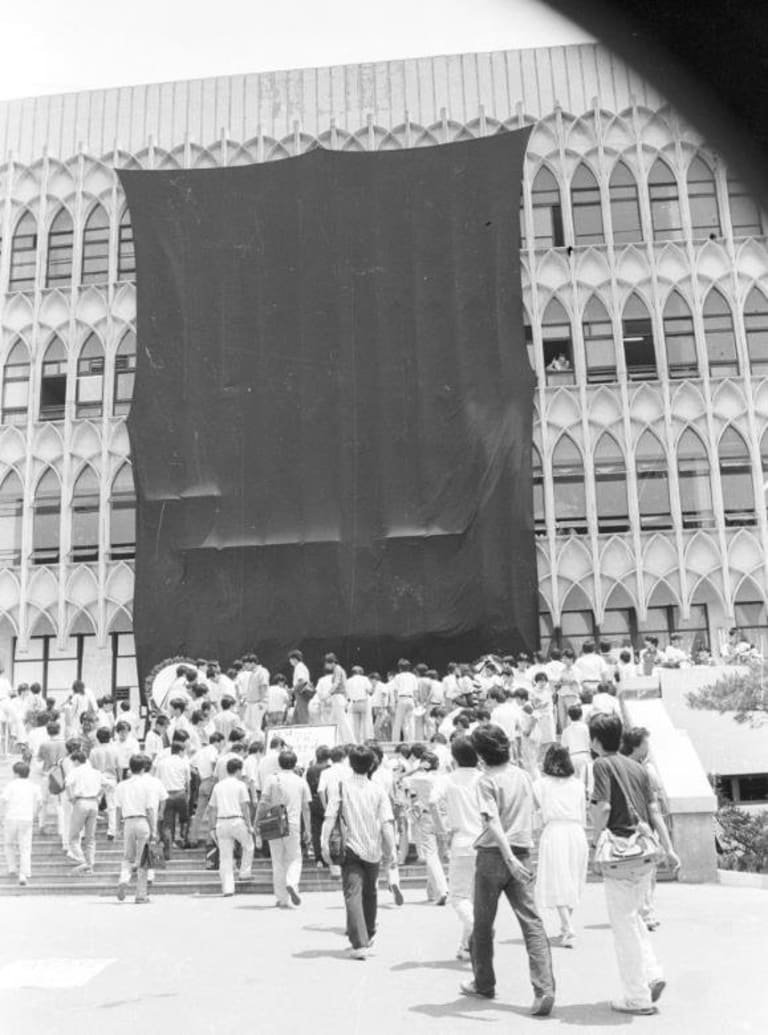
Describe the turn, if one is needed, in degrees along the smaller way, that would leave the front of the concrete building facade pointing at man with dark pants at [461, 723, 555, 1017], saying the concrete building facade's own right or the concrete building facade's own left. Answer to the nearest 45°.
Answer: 0° — it already faces them

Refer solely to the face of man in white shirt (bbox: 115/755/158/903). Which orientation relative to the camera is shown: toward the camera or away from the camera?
away from the camera

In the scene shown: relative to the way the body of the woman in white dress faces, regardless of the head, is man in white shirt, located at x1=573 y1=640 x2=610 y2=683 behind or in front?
in front

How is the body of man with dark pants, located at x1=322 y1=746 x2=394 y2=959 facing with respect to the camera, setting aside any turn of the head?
away from the camera

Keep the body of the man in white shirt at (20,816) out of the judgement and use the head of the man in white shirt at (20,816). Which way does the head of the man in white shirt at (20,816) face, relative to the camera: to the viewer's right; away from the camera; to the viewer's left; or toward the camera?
away from the camera

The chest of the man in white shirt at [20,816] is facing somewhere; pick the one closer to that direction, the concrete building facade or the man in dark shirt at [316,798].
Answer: the concrete building facade

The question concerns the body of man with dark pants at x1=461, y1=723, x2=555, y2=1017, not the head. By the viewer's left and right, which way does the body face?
facing away from the viewer and to the left of the viewer

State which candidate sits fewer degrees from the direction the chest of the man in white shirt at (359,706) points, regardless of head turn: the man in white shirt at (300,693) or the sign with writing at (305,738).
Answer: the man in white shirt

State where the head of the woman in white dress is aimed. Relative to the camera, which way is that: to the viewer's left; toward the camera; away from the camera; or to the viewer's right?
away from the camera

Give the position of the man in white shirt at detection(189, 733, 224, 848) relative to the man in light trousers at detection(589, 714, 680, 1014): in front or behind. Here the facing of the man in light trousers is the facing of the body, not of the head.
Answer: in front

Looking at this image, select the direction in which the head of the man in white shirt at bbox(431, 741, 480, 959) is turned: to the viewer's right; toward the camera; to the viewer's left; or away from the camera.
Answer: away from the camera

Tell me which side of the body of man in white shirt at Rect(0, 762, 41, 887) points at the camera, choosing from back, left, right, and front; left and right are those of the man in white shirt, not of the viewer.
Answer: back
